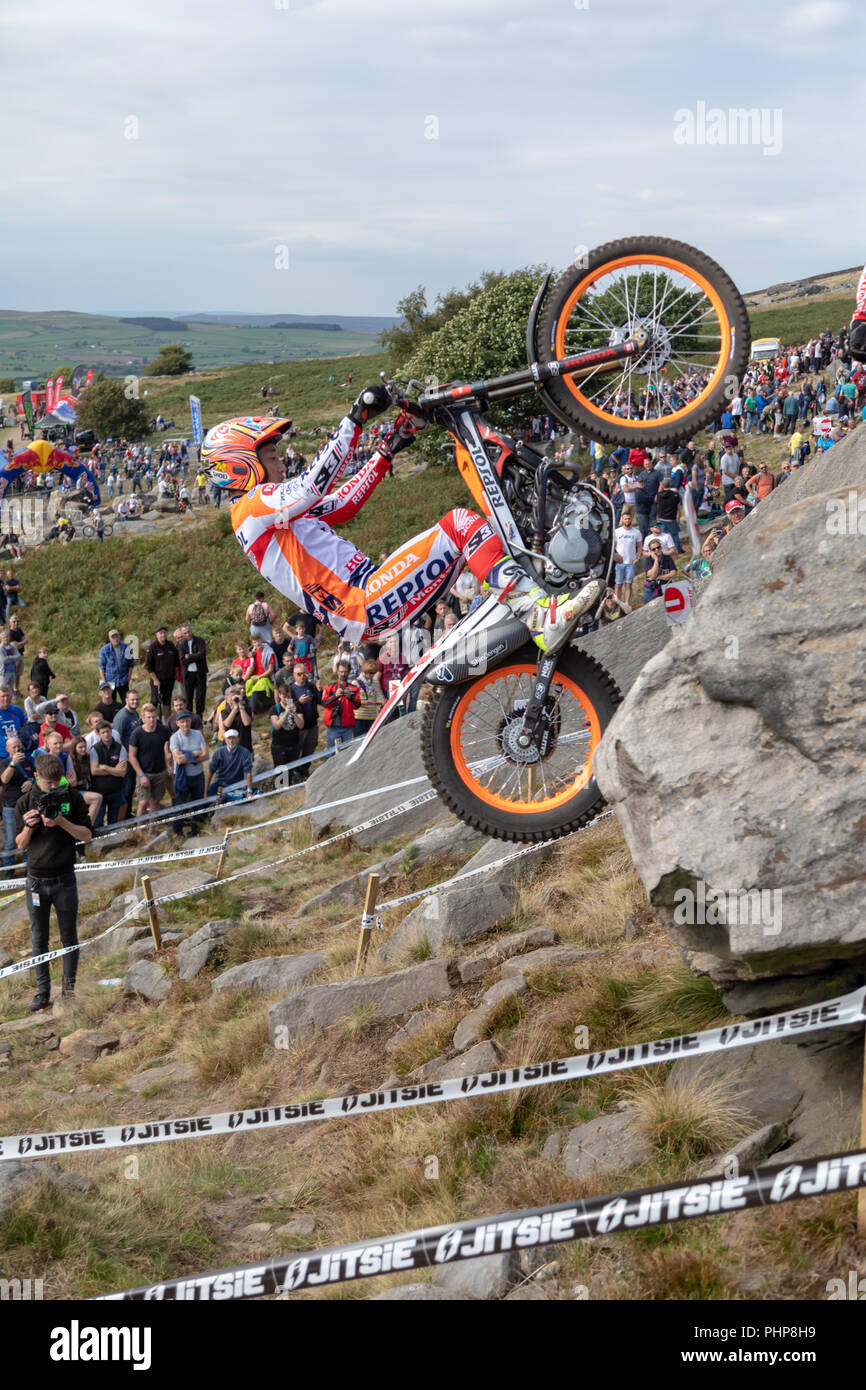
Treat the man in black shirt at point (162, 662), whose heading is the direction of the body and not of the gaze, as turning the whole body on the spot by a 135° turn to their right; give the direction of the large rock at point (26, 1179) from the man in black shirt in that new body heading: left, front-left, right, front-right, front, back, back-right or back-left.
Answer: back-left

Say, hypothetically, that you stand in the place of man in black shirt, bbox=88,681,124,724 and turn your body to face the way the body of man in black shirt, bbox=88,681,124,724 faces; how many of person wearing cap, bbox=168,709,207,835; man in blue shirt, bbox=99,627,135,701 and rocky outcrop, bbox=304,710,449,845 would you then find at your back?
1

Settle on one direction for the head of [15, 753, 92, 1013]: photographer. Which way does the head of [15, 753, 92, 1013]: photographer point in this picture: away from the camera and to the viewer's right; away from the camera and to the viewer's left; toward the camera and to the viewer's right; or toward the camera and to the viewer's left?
toward the camera and to the viewer's right

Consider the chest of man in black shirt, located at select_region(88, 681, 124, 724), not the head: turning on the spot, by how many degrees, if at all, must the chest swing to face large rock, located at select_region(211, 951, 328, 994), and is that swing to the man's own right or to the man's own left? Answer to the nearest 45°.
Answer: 0° — they already face it

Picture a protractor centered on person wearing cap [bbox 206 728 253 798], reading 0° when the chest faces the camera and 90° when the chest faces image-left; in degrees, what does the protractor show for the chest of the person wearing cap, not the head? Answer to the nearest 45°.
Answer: approximately 0°

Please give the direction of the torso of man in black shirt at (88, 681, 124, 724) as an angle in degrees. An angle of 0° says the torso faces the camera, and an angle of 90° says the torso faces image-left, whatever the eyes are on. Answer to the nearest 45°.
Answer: approximately 0°

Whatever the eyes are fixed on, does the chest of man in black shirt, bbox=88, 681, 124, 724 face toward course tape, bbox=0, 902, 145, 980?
yes

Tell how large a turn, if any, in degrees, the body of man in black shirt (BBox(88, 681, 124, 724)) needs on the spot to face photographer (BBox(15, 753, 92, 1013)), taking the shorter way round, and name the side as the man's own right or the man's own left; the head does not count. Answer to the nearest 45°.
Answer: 0° — they already face them
